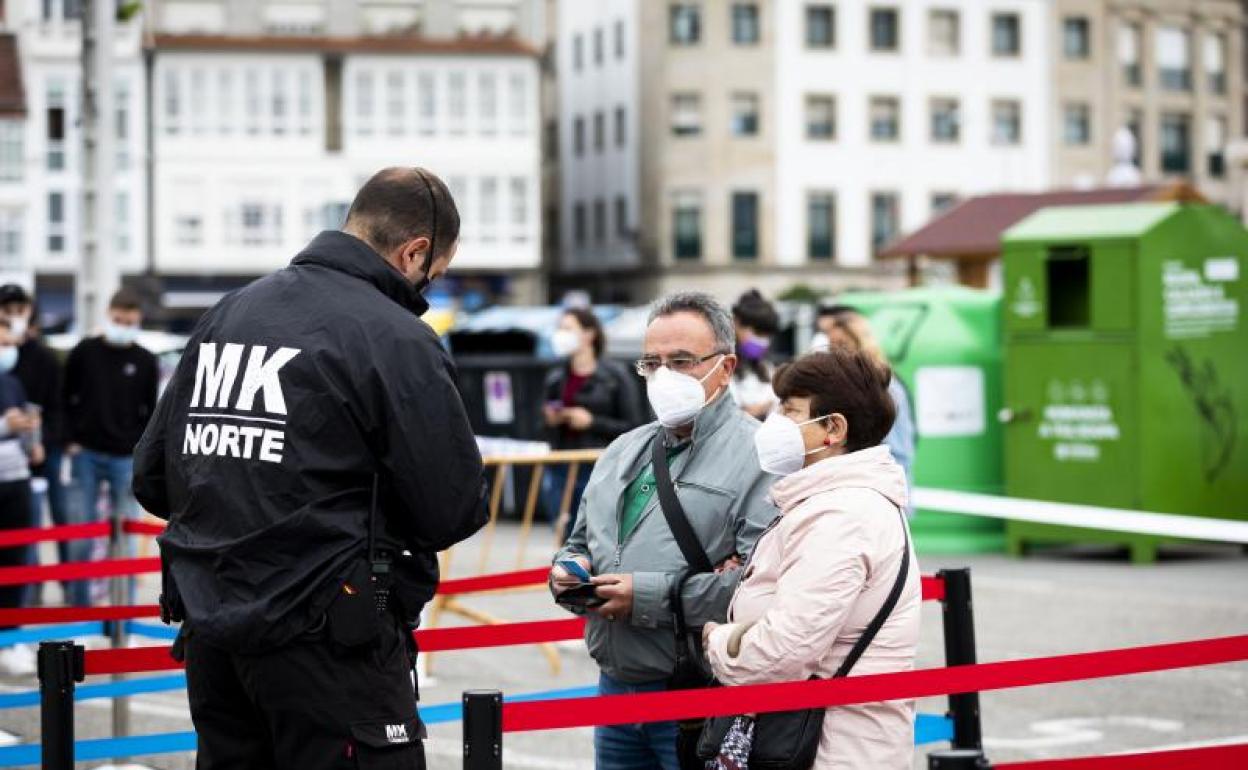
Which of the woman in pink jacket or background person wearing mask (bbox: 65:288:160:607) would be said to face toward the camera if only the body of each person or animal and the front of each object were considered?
the background person wearing mask

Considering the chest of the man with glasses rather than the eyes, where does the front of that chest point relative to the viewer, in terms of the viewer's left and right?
facing the viewer and to the left of the viewer

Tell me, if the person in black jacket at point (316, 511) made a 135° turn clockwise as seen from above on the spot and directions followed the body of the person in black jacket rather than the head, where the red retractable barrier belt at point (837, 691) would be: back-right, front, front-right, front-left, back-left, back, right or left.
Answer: left

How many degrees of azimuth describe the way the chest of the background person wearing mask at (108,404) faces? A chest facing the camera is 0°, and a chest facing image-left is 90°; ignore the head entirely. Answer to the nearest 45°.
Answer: approximately 0°

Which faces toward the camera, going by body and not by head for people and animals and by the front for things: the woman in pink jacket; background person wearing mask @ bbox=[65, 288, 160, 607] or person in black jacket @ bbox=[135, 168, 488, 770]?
the background person wearing mask

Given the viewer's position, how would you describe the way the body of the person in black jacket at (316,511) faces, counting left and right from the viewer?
facing away from the viewer and to the right of the viewer

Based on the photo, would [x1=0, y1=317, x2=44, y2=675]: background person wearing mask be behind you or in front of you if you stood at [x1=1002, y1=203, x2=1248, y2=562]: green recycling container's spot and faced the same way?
in front

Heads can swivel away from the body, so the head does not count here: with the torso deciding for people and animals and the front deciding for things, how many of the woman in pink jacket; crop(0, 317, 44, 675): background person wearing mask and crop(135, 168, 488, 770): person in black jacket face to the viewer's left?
1

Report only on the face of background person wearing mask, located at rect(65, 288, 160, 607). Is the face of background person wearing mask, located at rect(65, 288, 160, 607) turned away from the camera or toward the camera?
toward the camera

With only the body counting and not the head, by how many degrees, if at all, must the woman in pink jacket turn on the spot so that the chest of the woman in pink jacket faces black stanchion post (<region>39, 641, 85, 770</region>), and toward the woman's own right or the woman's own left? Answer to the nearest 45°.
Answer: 0° — they already face it

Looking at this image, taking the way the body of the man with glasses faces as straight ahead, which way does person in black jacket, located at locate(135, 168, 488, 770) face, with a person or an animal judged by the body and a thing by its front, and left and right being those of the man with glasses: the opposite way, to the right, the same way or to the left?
the opposite way

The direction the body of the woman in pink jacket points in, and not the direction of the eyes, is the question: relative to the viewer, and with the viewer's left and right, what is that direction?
facing to the left of the viewer

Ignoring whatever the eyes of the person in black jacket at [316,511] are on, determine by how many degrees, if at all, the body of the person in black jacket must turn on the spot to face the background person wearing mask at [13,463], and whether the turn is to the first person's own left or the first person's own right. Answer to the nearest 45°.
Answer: approximately 45° to the first person's own left

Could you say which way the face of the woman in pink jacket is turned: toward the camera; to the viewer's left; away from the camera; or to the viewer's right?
to the viewer's left

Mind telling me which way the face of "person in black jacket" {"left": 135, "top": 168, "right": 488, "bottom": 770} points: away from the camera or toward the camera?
away from the camera

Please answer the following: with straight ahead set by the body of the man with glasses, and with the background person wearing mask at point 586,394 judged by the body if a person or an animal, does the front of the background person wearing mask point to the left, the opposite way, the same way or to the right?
the same way
